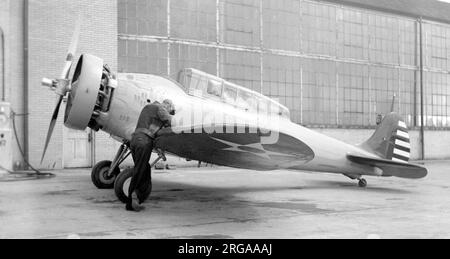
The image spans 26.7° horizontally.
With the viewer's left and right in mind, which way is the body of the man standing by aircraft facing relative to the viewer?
facing away from the viewer and to the right of the viewer
